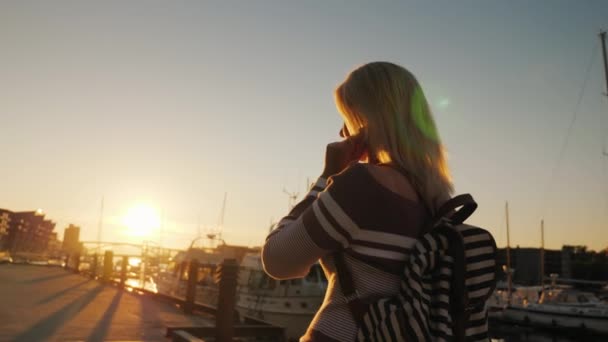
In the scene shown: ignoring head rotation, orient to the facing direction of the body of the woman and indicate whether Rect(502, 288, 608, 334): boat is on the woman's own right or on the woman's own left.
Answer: on the woman's own right

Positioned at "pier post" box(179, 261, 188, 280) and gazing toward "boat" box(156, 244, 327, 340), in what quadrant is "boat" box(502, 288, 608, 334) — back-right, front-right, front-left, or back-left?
front-left

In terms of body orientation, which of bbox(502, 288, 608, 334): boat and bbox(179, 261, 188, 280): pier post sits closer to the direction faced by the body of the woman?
the pier post

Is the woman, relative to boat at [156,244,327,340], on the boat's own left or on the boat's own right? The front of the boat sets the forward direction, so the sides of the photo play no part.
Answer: on the boat's own right

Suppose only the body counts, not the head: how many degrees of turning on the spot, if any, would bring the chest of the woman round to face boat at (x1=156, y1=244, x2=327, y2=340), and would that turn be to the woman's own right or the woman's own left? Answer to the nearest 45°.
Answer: approximately 45° to the woman's own right

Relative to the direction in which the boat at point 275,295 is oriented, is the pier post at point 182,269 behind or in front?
behind

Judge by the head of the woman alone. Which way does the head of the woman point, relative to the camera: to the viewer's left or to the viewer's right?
to the viewer's left

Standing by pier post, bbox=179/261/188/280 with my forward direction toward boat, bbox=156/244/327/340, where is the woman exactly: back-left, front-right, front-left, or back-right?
front-right

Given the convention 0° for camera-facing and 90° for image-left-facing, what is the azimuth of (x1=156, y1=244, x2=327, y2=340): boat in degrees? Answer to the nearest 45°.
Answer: approximately 315°

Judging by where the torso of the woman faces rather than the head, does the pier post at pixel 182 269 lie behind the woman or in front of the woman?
in front

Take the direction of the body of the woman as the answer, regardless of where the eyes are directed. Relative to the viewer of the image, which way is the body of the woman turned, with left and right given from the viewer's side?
facing away from the viewer and to the left of the viewer
